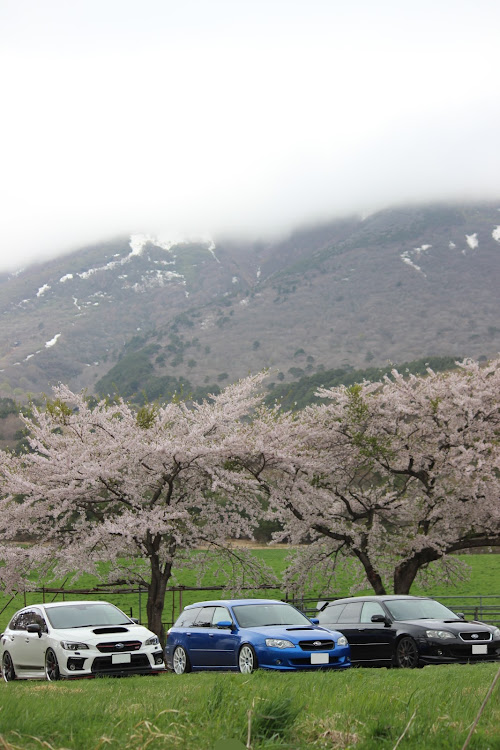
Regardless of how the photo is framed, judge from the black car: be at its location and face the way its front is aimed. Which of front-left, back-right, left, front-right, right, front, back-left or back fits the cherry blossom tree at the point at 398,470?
back-left

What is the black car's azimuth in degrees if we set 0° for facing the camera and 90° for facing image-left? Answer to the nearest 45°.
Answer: approximately 315°

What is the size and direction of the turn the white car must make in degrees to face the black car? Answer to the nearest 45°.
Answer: approximately 45° to its left

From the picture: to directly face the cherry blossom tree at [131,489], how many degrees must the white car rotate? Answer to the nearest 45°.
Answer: approximately 135° to its left

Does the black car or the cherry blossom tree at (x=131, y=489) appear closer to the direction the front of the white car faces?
the black car
